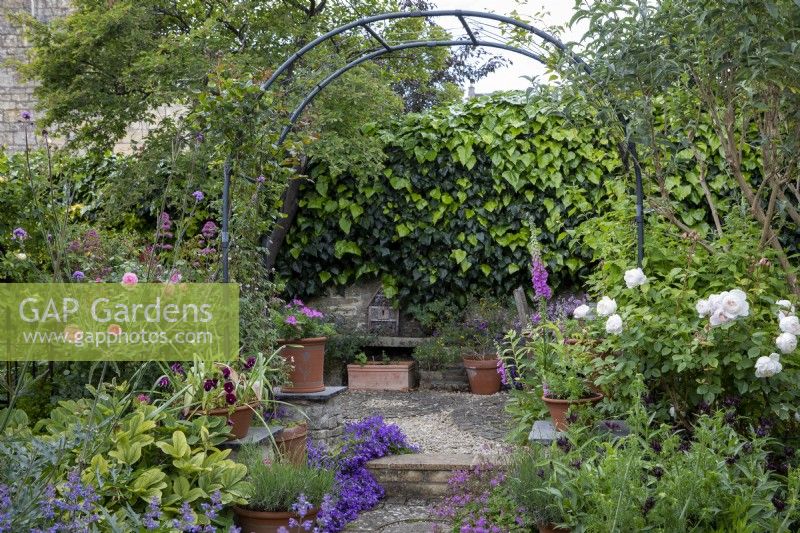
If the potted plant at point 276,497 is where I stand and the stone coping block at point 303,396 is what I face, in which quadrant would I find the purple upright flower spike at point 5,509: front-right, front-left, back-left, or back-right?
back-left

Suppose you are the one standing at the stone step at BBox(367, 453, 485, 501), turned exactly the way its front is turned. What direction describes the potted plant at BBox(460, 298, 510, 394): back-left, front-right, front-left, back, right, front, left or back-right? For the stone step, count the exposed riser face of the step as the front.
back

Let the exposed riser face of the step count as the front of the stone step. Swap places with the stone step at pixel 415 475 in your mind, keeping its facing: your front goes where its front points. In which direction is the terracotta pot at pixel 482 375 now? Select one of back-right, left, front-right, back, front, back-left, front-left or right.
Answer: back

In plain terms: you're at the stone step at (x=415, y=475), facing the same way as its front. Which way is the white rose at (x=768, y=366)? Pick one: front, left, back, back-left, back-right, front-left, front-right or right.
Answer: front-left

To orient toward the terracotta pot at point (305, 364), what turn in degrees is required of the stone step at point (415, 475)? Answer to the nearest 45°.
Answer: approximately 135° to its right

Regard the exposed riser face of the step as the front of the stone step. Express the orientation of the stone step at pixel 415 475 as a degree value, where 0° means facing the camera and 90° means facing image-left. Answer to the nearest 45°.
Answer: approximately 0°

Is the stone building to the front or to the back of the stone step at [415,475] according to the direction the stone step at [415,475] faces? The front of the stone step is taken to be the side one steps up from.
to the back

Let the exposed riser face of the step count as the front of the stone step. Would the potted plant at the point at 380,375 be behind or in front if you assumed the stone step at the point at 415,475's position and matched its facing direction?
behind

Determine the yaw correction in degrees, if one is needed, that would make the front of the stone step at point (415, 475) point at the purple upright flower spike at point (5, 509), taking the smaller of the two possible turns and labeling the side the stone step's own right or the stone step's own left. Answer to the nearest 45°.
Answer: approximately 45° to the stone step's own right

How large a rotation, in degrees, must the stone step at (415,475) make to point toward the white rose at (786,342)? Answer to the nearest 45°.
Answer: approximately 45° to its left
